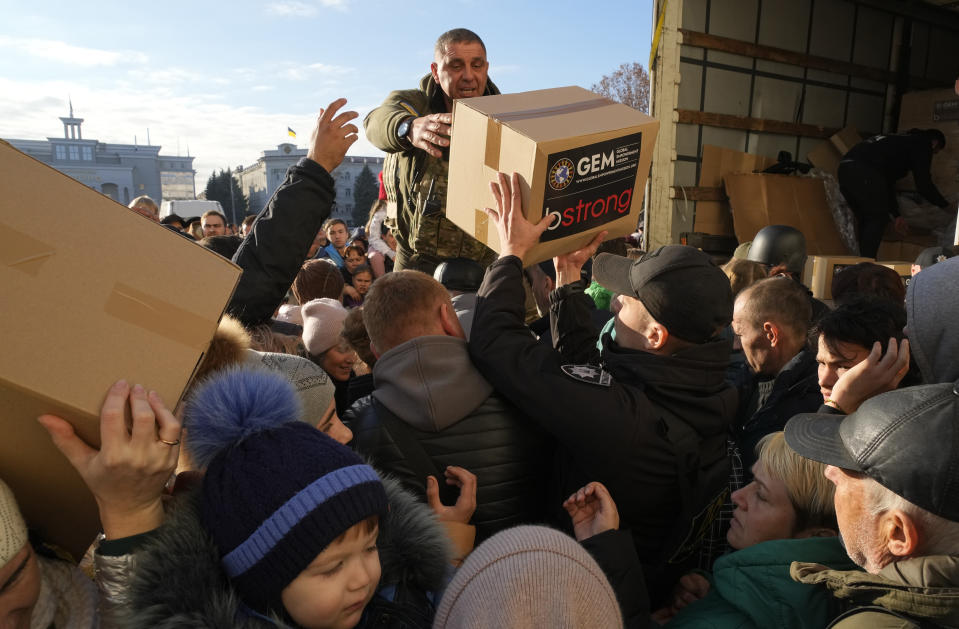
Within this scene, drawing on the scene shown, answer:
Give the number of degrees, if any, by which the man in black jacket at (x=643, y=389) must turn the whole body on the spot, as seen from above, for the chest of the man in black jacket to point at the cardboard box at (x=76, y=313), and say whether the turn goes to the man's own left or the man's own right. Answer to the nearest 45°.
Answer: approximately 90° to the man's own left

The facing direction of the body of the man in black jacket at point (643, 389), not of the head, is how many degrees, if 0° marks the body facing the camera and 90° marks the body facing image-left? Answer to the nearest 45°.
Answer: approximately 135°

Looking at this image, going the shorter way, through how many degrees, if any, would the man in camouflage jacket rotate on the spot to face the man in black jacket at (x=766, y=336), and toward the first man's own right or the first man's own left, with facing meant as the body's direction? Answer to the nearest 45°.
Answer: approximately 45° to the first man's own left

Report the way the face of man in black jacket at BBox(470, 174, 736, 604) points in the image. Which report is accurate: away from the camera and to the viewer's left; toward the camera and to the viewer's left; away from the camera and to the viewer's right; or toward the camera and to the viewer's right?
away from the camera and to the viewer's left

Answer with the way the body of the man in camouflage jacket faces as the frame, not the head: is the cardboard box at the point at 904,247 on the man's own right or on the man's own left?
on the man's own left

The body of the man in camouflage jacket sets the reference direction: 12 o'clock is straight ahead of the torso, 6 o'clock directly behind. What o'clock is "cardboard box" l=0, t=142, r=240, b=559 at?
The cardboard box is roughly at 2 o'clock from the man in camouflage jacket.

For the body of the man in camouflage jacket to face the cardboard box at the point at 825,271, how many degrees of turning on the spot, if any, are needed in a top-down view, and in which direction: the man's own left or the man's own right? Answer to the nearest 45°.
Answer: approximately 90° to the man's own left

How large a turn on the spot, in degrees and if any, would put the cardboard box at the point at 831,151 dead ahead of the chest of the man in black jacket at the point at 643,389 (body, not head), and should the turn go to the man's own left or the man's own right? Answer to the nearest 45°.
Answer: approximately 45° to the man's own right

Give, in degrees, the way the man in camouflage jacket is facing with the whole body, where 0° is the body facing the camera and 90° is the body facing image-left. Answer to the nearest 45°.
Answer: approximately 315°

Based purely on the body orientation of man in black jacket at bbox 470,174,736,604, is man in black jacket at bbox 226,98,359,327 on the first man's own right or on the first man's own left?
on the first man's own left

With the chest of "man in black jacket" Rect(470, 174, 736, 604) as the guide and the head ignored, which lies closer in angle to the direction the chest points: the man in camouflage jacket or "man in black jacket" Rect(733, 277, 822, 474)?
the man in camouflage jacket

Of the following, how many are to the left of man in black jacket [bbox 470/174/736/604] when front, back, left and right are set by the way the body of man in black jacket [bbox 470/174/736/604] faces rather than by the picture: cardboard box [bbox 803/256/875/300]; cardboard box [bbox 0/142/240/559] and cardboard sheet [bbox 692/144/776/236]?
1

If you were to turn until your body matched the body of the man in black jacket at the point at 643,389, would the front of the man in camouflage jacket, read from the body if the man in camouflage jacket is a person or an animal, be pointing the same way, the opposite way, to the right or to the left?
the opposite way
